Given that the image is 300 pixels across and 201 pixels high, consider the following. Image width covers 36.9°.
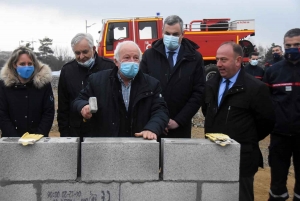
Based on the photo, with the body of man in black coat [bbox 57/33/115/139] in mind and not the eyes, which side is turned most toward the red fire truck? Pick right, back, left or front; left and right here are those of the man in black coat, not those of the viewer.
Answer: back

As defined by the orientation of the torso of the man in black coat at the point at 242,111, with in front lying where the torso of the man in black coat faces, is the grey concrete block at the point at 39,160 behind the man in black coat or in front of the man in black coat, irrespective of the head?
in front

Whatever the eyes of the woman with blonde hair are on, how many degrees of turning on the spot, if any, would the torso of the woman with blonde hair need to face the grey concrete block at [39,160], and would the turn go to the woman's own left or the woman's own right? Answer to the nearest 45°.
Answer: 0° — they already face it

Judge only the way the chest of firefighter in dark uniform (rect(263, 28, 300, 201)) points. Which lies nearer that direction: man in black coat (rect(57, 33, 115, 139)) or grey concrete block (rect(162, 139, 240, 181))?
the grey concrete block

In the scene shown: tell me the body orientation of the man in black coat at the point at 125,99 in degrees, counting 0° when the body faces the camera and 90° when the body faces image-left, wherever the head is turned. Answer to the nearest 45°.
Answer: approximately 0°

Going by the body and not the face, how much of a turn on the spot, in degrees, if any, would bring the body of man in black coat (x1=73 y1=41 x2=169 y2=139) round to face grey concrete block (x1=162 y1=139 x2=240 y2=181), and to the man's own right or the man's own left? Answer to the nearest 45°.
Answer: approximately 45° to the man's own left

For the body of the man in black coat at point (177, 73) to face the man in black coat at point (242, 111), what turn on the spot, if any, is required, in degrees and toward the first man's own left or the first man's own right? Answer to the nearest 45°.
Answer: approximately 45° to the first man's own left
